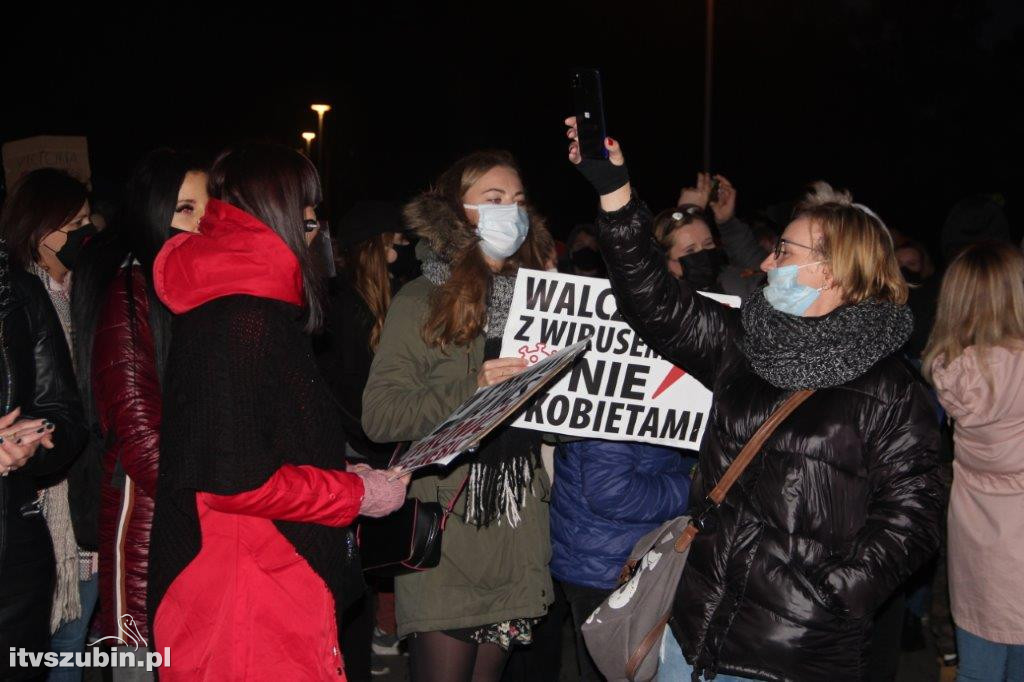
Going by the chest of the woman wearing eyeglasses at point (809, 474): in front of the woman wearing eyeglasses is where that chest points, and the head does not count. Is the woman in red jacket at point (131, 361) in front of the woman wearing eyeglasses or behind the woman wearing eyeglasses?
in front

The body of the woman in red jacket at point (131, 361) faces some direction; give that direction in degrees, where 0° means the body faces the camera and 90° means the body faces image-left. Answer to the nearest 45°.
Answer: approximately 270°

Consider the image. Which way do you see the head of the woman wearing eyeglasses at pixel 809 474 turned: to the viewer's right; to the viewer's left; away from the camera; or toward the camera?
to the viewer's left

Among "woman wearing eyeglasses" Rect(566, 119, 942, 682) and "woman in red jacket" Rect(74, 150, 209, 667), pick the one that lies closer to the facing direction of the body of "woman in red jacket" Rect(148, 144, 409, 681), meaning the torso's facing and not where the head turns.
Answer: the woman wearing eyeglasses

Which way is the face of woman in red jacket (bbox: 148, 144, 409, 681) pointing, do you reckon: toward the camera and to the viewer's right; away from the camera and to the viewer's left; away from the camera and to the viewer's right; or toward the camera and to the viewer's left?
away from the camera and to the viewer's right

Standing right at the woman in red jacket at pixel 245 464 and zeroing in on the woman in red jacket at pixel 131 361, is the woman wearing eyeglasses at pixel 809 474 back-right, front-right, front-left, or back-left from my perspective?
back-right

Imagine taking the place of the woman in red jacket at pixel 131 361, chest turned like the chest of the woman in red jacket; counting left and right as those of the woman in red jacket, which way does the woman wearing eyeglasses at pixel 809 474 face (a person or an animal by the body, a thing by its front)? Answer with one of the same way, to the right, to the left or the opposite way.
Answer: the opposite way

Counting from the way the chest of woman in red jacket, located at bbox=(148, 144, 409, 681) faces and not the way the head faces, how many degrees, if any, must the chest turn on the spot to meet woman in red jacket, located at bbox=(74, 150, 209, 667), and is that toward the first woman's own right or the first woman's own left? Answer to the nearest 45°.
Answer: approximately 135° to the first woman's own left
